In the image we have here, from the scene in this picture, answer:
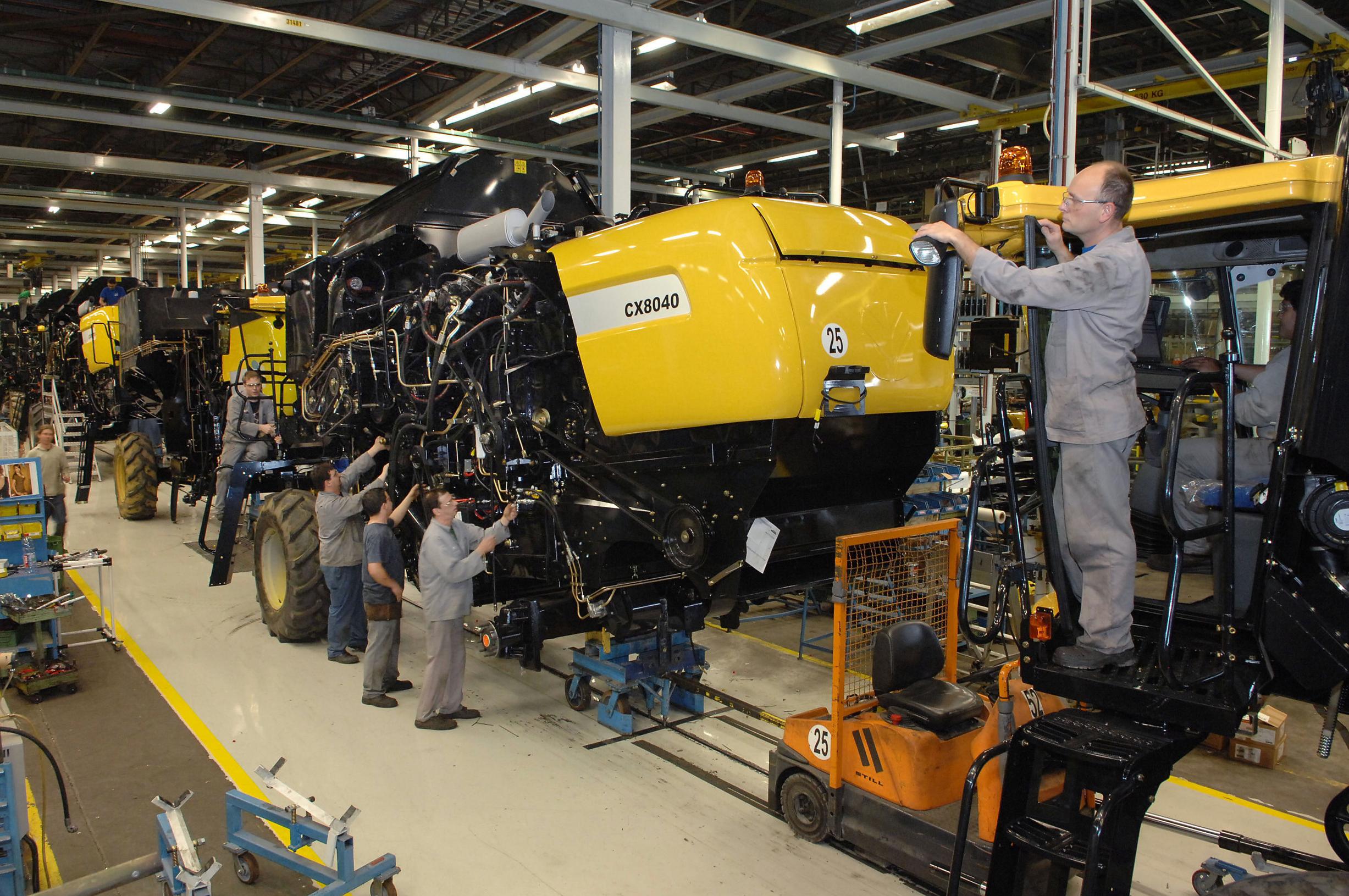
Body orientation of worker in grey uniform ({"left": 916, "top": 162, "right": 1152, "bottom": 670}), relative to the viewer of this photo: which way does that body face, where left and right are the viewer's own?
facing to the left of the viewer

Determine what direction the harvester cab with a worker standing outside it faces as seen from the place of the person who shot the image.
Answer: facing the viewer and to the right of the viewer

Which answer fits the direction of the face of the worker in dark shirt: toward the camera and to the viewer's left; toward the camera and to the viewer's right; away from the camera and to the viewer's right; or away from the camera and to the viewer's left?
away from the camera and to the viewer's right

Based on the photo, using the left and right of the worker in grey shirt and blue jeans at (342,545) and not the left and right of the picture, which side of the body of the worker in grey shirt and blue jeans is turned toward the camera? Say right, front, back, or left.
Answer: right

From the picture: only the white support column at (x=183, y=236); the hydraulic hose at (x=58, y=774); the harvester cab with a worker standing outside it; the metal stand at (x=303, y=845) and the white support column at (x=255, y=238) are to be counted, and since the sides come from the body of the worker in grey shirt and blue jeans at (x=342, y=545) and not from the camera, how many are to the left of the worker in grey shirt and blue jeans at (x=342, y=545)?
2

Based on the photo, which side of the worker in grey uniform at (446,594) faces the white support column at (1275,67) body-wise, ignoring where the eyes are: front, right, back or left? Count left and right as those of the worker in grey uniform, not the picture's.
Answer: front

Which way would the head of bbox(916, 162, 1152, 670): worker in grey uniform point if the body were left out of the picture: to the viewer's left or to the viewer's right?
to the viewer's left

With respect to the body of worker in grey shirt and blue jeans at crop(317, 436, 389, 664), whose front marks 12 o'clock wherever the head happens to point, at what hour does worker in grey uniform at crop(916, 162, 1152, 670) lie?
worker in grey uniform at crop(916, 162, 1152, 670) is roughly at 2 o'clock from worker in grey shirt and blue jeans at crop(317, 436, 389, 664).

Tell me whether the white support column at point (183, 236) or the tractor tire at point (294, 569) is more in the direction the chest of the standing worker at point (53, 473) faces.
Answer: the tractor tire

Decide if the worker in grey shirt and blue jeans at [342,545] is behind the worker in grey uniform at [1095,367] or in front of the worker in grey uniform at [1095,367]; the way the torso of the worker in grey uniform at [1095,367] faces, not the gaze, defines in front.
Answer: in front

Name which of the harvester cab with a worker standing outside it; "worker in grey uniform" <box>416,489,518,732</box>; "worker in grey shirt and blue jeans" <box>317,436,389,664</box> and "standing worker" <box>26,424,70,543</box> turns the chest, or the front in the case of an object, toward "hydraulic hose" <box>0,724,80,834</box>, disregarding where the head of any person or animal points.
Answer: the standing worker

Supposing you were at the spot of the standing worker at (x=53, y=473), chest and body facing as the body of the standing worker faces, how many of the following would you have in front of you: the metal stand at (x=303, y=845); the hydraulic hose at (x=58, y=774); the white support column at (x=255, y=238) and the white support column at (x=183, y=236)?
2

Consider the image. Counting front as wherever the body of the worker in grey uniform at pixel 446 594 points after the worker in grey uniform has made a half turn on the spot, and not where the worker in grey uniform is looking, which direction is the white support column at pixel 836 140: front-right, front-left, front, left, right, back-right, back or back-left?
back-right

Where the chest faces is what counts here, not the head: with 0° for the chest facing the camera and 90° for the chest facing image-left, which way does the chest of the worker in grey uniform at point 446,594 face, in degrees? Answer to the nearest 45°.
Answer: approximately 270°
